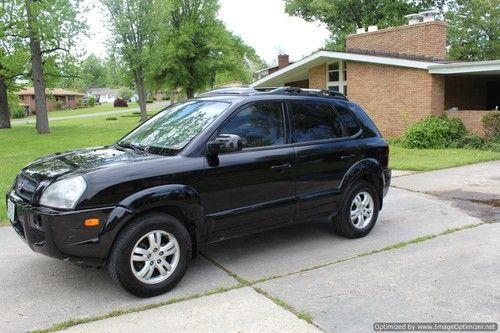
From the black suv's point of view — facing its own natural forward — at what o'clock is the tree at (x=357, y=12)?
The tree is roughly at 5 o'clock from the black suv.

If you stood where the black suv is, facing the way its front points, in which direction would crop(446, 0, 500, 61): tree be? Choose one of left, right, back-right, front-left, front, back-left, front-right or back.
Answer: back

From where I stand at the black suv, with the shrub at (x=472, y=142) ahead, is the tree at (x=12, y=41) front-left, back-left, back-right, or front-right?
front-left

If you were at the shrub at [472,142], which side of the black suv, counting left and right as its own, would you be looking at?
back

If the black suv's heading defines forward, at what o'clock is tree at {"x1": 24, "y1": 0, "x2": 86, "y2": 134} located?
The tree is roughly at 4 o'clock from the black suv.

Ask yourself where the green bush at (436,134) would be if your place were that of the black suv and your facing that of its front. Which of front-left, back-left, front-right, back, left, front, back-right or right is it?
back

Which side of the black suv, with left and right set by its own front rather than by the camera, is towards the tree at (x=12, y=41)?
right

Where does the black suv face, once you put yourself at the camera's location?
facing the viewer and to the left of the viewer

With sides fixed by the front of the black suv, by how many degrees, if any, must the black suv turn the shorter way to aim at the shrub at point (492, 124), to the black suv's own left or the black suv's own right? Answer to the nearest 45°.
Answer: approximately 180°

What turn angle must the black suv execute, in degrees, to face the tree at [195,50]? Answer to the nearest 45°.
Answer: approximately 135° to its right

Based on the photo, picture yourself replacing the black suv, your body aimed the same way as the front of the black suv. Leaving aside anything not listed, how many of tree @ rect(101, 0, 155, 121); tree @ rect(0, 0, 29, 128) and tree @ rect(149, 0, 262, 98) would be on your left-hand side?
0

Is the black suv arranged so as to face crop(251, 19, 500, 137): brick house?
no

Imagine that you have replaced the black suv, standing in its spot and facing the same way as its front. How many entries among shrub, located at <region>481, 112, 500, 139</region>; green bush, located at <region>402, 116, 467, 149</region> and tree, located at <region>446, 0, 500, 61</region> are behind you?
3
